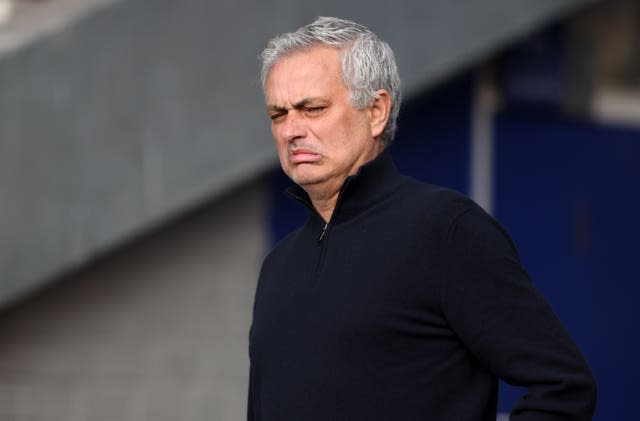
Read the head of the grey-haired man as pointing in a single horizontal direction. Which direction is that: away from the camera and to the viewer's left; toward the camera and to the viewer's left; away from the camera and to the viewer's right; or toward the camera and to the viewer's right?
toward the camera and to the viewer's left

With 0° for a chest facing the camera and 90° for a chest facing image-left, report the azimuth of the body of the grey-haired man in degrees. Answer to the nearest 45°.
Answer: approximately 45°
